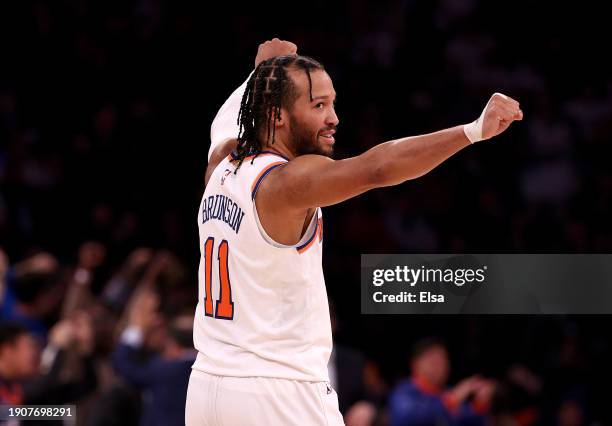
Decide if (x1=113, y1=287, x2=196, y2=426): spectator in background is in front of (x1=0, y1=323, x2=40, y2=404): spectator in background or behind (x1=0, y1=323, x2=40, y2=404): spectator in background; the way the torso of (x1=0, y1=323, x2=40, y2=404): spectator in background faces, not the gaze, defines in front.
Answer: in front

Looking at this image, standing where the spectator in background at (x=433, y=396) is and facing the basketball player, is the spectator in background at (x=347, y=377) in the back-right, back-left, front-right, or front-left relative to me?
front-right

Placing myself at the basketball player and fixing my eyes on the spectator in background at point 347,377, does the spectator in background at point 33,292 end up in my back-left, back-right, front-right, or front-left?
front-left

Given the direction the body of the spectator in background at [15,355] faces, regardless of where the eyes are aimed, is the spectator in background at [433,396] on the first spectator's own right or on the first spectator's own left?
on the first spectator's own left

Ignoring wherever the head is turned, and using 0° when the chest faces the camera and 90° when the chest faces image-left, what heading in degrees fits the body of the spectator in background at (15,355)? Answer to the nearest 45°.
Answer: approximately 315°

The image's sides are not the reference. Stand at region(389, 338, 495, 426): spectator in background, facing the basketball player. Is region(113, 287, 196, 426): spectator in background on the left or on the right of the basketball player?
right

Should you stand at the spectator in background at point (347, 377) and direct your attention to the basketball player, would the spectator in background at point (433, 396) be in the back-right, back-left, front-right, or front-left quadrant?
back-left

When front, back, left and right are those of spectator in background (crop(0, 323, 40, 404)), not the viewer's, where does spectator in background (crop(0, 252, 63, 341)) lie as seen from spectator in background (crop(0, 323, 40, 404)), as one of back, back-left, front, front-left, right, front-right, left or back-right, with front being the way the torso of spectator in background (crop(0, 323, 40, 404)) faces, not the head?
back-left

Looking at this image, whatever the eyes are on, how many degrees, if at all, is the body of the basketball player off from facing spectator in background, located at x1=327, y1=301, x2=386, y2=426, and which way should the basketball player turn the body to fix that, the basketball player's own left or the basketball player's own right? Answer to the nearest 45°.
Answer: approximately 45° to the basketball player's own left

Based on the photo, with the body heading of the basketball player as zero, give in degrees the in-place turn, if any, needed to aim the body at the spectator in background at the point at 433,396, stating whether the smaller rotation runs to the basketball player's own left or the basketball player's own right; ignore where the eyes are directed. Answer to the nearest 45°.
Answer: approximately 45° to the basketball player's own left

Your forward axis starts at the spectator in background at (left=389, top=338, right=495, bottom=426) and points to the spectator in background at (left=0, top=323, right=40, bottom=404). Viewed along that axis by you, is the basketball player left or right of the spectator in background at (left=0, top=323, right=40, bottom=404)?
left

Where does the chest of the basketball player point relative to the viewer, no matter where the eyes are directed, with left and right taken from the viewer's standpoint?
facing away from the viewer and to the right of the viewer

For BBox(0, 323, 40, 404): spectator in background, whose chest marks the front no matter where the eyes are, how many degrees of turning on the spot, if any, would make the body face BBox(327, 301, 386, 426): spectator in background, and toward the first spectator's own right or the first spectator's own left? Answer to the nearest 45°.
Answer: approximately 45° to the first spectator's own left

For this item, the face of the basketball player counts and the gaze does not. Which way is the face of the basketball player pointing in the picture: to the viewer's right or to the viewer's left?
to the viewer's right

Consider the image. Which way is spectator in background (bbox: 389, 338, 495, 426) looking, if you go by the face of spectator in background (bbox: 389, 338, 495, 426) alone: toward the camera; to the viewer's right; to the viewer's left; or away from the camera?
toward the camera

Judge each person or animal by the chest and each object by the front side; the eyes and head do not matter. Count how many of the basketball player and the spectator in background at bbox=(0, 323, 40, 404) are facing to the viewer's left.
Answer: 0
